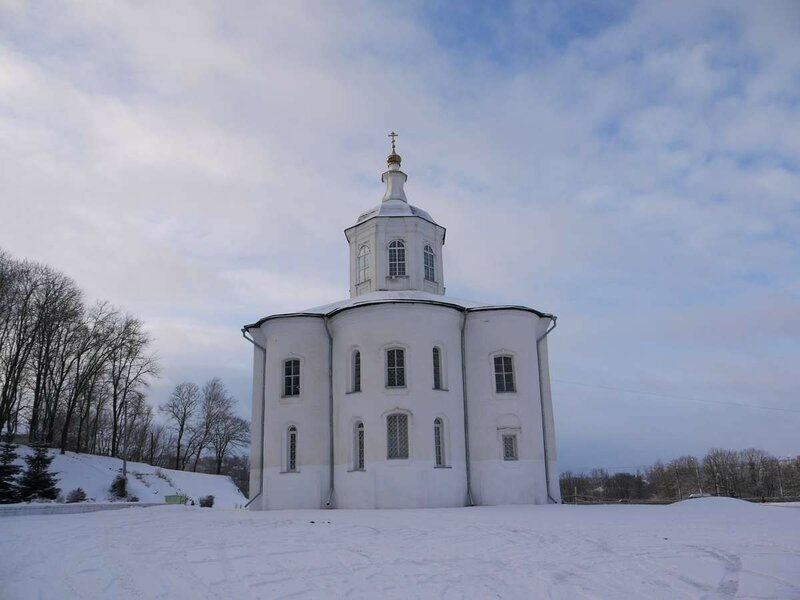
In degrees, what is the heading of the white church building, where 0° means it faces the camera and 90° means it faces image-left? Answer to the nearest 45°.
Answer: approximately 180°
